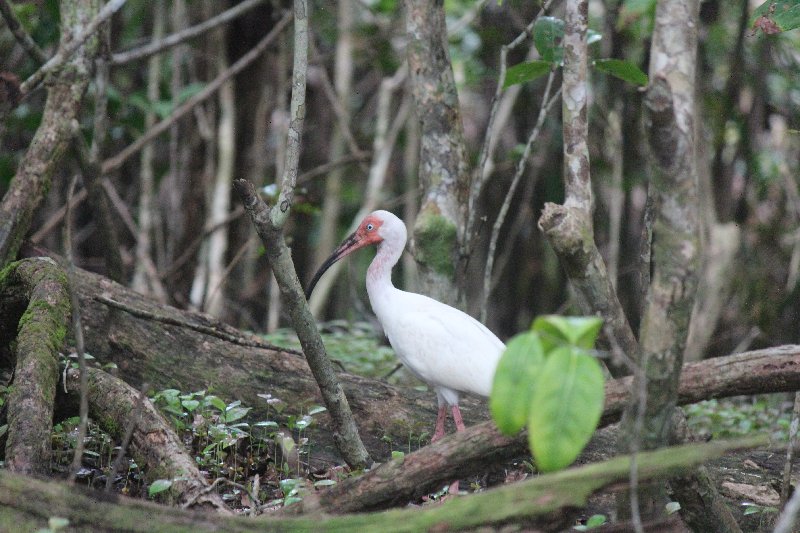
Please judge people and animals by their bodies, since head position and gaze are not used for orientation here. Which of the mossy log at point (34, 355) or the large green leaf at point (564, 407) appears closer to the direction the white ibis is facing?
the mossy log

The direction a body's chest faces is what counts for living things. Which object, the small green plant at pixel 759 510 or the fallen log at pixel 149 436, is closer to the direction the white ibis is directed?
the fallen log

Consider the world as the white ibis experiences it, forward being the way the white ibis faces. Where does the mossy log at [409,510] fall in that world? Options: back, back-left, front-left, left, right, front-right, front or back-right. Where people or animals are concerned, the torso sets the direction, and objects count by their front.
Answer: left

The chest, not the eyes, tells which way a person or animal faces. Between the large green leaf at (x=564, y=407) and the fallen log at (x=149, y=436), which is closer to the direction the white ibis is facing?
the fallen log

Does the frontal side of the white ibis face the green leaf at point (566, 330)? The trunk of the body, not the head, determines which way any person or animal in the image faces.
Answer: no

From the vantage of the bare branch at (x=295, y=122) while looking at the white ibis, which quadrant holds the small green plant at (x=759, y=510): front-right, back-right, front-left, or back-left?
front-right

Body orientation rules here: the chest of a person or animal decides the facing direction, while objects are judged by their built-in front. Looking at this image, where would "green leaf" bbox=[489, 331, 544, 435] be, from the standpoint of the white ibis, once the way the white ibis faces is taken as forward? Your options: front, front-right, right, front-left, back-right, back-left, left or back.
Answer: left

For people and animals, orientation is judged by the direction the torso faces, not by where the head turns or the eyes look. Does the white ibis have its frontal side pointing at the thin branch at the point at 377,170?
no

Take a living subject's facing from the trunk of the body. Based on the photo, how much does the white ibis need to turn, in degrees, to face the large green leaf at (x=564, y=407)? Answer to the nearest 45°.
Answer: approximately 90° to its left

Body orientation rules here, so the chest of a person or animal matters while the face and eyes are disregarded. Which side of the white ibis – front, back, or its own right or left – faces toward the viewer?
left

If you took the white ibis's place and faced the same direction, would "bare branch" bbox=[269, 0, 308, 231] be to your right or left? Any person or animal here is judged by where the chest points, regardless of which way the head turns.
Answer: on your left

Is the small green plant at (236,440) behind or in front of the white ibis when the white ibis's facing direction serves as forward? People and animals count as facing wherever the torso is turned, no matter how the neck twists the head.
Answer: in front

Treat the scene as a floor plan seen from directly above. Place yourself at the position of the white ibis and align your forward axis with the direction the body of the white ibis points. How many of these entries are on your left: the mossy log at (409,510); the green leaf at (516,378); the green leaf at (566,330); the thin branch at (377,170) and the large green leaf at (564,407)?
4

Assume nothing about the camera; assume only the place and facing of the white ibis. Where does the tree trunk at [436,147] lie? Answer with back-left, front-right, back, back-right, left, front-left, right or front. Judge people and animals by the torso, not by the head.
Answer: right
